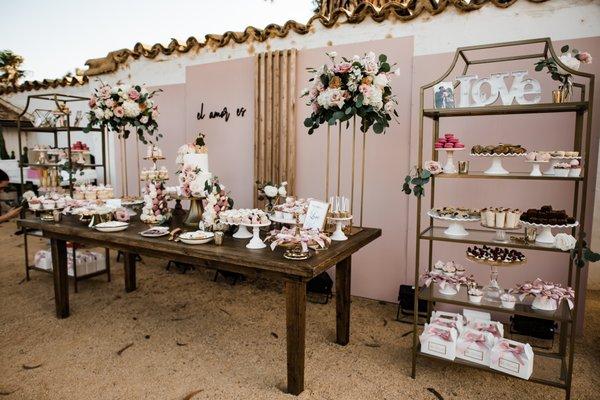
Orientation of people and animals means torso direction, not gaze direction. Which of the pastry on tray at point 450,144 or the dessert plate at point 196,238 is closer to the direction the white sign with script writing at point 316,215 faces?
the dessert plate

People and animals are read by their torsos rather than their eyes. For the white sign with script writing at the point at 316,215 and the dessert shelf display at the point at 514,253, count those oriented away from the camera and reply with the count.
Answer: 0

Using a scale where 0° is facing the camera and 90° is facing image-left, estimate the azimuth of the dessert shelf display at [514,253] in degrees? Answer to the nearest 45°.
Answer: approximately 45°

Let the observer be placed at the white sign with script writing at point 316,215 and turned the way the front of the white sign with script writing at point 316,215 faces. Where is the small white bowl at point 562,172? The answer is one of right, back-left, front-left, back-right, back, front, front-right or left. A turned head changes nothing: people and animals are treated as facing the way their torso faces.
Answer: back-left

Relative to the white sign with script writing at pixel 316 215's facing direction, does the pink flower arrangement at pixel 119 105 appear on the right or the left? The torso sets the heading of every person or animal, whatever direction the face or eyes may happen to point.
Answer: on its right

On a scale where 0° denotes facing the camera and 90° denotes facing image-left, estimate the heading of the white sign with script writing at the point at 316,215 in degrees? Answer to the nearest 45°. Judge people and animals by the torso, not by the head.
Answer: approximately 45°

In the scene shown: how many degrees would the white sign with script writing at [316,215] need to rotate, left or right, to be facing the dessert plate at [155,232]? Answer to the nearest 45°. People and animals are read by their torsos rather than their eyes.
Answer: approximately 45° to its right

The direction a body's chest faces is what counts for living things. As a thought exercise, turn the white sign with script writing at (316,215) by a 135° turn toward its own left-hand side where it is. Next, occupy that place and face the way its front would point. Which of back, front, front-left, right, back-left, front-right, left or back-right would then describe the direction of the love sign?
front
